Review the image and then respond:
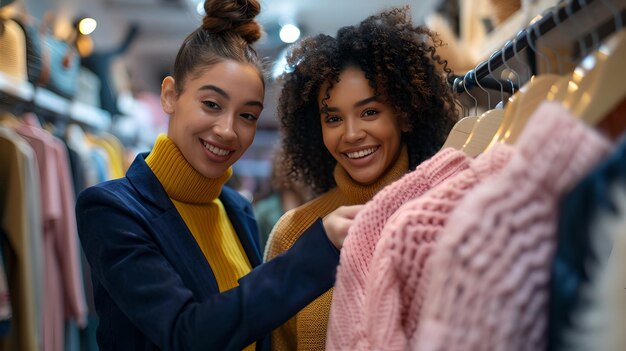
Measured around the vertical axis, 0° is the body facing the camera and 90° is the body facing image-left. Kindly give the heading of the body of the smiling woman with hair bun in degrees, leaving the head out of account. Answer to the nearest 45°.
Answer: approximately 315°

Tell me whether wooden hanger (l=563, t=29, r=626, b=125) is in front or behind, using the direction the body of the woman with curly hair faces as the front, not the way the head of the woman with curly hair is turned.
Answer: in front

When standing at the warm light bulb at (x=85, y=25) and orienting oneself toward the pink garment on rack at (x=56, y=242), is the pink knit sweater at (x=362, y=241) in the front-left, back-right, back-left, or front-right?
front-left

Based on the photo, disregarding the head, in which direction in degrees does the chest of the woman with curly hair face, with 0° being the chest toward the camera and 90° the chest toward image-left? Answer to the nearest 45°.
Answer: approximately 0°

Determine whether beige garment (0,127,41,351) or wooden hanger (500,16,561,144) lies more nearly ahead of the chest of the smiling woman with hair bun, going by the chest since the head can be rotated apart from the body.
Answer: the wooden hanger

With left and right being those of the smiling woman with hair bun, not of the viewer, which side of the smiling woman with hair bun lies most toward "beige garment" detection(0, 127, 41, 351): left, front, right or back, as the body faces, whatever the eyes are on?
back

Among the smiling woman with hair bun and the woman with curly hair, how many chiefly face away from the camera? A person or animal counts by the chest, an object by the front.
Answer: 0

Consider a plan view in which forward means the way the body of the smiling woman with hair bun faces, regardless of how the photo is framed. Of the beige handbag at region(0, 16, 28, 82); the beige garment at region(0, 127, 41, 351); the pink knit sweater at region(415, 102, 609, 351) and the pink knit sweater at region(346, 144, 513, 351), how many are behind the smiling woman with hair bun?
2

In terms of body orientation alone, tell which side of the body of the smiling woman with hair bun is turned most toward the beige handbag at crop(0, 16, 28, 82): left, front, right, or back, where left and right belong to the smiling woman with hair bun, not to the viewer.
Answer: back

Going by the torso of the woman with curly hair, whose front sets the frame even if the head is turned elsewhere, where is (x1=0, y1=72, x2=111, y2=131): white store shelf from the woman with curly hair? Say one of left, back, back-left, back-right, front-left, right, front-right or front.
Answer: back-right
